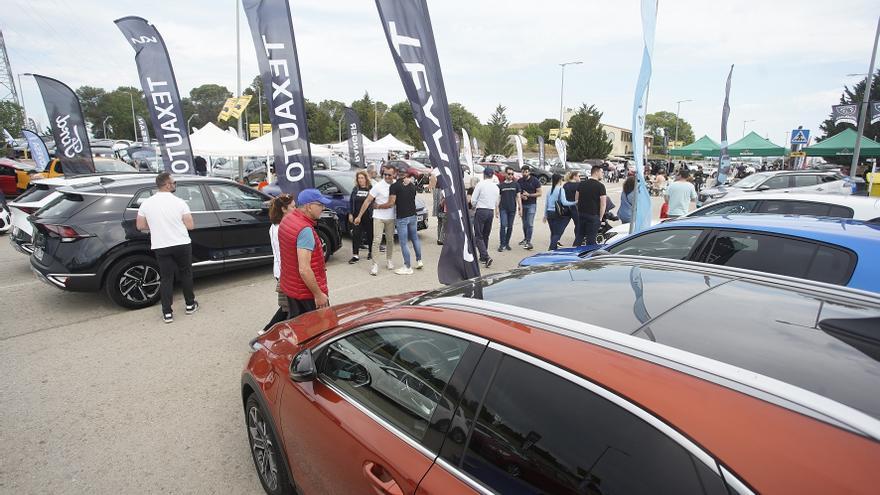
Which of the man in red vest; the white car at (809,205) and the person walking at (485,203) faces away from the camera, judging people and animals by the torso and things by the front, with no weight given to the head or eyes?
the person walking

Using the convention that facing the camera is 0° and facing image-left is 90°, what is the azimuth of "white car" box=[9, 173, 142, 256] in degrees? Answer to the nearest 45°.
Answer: approximately 225°

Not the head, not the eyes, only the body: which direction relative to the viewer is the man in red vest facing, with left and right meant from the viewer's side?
facing to the right of the viewer

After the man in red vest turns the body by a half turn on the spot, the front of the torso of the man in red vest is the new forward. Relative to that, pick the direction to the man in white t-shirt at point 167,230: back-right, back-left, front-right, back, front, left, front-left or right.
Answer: front-right

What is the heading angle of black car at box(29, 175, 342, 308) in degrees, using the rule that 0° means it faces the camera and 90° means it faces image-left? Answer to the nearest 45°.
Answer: approximately 225°

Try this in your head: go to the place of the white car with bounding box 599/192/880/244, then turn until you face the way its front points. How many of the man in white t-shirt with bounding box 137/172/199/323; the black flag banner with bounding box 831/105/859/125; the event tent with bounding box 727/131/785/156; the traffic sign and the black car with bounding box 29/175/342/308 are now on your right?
3

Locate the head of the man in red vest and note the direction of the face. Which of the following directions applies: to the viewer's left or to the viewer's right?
to the viewer's right

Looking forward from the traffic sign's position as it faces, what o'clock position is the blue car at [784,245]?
The blue car is roughly at 12 o'clock from the traffic sign.

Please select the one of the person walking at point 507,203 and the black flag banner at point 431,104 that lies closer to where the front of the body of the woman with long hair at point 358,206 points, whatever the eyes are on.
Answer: the black flag banner

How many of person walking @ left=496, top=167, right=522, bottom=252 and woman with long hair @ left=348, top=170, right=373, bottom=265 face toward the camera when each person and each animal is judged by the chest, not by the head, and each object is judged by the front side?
2
